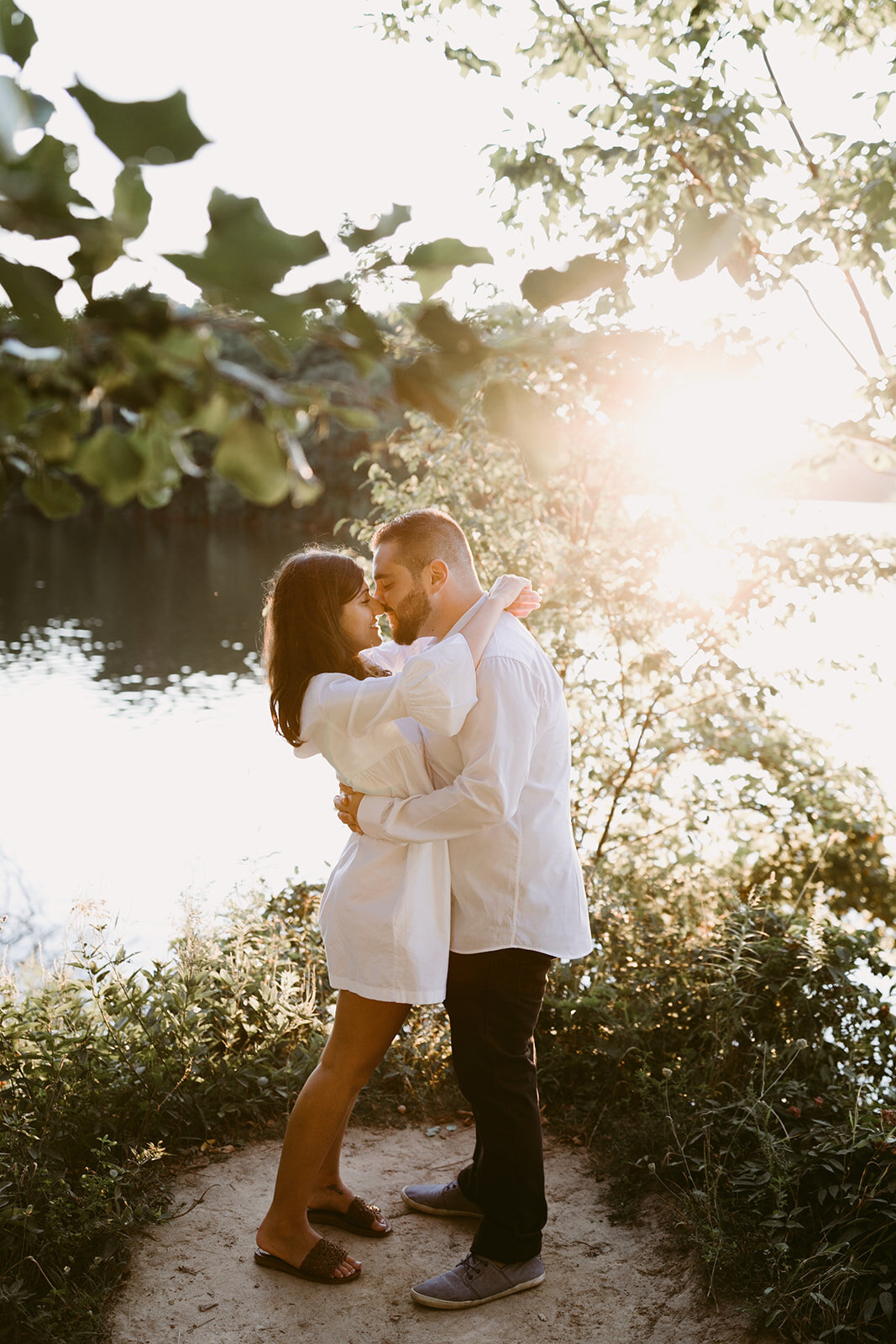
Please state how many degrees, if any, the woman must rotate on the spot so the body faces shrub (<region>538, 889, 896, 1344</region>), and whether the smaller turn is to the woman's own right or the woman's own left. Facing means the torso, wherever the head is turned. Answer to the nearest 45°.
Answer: approximately 45° to the woman's own left

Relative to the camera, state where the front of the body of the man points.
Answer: to the viewer's left

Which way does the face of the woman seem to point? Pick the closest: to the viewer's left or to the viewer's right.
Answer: to the viewer's right

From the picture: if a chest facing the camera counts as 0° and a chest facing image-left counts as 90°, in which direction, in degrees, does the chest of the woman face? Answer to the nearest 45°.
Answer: approximately 270°

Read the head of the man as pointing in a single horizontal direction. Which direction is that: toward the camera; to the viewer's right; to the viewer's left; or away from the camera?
to the viewer's left

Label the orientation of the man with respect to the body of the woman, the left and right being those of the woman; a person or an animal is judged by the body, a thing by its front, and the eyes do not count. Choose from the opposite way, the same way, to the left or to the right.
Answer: the opposite way
